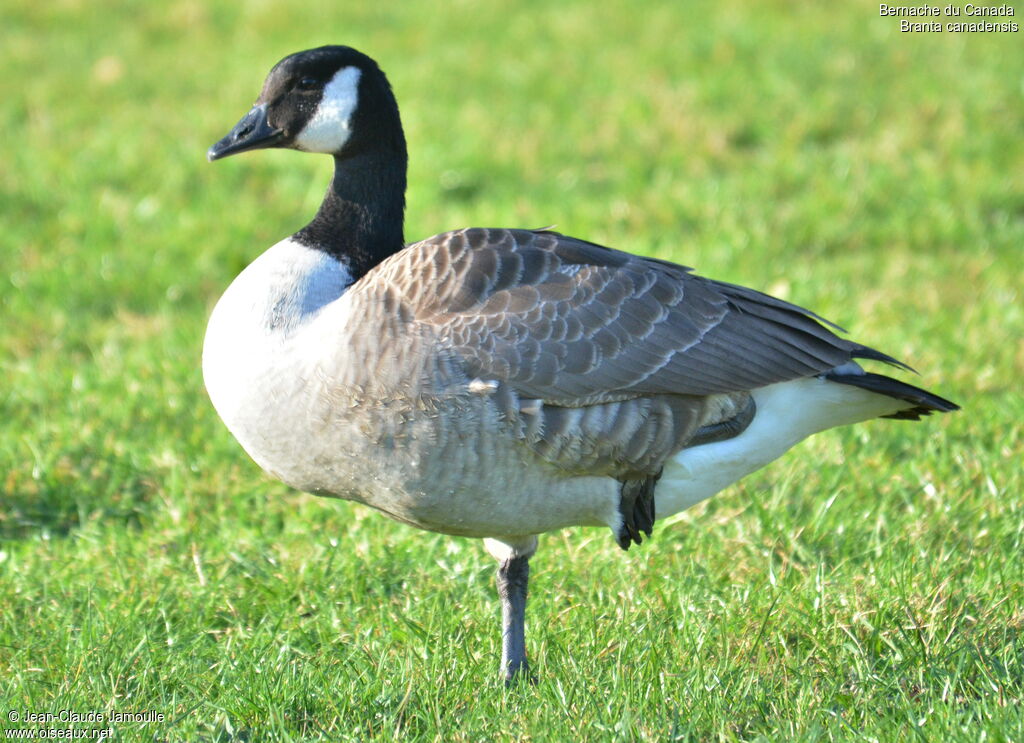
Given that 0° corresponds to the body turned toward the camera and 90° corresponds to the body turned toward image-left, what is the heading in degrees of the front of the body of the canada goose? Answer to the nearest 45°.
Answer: approximately 90°
